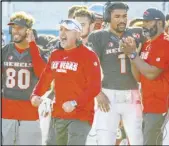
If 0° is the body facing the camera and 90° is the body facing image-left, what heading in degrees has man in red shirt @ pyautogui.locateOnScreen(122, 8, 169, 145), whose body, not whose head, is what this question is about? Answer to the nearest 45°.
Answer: approximately 45°

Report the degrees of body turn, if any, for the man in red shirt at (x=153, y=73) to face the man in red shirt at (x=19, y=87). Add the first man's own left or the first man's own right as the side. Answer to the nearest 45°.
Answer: approximately 45° to the first man's own right

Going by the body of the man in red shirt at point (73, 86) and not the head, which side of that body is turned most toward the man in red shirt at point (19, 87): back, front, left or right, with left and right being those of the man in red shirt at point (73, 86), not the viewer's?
right
